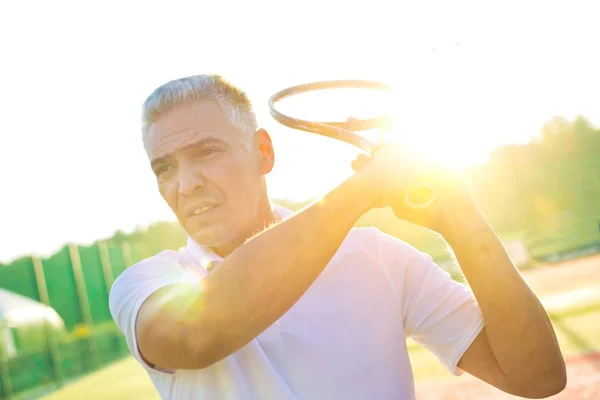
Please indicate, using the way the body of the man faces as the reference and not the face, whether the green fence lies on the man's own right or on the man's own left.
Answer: on the man's own right

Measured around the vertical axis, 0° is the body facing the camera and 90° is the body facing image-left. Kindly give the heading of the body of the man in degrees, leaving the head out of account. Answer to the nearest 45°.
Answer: approximately 45°
